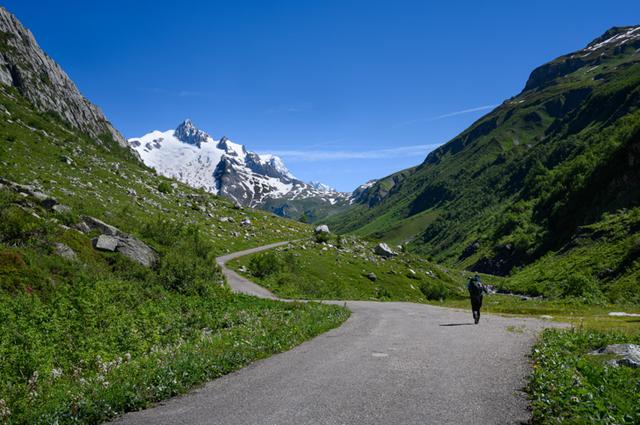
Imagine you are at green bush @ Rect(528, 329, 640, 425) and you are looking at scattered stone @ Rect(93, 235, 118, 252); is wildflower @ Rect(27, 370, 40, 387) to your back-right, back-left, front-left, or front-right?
front-left

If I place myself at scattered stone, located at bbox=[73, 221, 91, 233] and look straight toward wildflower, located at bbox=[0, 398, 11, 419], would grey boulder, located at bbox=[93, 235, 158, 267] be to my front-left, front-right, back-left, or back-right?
front-left

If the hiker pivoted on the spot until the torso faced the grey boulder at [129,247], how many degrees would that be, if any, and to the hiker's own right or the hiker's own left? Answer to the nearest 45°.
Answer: approximately 90° to the hiker's own left

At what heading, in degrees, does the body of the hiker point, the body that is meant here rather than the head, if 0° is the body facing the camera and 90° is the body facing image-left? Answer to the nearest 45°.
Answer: approximately 180°

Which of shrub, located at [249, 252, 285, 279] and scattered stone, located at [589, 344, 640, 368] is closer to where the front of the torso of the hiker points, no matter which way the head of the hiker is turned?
the shrub

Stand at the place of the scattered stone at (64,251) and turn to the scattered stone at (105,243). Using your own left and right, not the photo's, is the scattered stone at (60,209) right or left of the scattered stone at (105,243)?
left

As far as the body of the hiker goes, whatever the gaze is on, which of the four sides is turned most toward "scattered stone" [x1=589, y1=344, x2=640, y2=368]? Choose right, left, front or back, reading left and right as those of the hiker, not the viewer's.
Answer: back

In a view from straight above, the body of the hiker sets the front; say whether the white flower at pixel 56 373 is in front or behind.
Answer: behind

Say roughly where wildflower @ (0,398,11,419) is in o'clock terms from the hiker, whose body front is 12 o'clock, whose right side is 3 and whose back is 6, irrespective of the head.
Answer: The wildflower is roughly at 7 o'clock from the hiker.

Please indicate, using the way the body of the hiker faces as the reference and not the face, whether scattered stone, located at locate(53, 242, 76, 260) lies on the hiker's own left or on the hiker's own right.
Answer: on the hiker's own left

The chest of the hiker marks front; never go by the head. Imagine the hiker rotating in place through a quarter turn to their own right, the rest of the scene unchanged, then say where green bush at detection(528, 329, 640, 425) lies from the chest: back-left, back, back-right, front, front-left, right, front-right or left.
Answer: right

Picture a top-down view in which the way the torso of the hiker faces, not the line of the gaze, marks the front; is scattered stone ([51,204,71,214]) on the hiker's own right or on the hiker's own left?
on the hiker's own left

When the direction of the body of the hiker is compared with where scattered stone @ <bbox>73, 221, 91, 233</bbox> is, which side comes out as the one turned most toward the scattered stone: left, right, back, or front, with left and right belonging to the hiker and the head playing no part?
left

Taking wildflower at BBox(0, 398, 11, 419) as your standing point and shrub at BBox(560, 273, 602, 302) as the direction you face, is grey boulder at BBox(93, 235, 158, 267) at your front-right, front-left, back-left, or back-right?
front-left

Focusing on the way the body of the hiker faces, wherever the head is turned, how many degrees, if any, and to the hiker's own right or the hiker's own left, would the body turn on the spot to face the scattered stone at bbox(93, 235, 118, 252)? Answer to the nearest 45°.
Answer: approximately 90° to the hiker's own left
